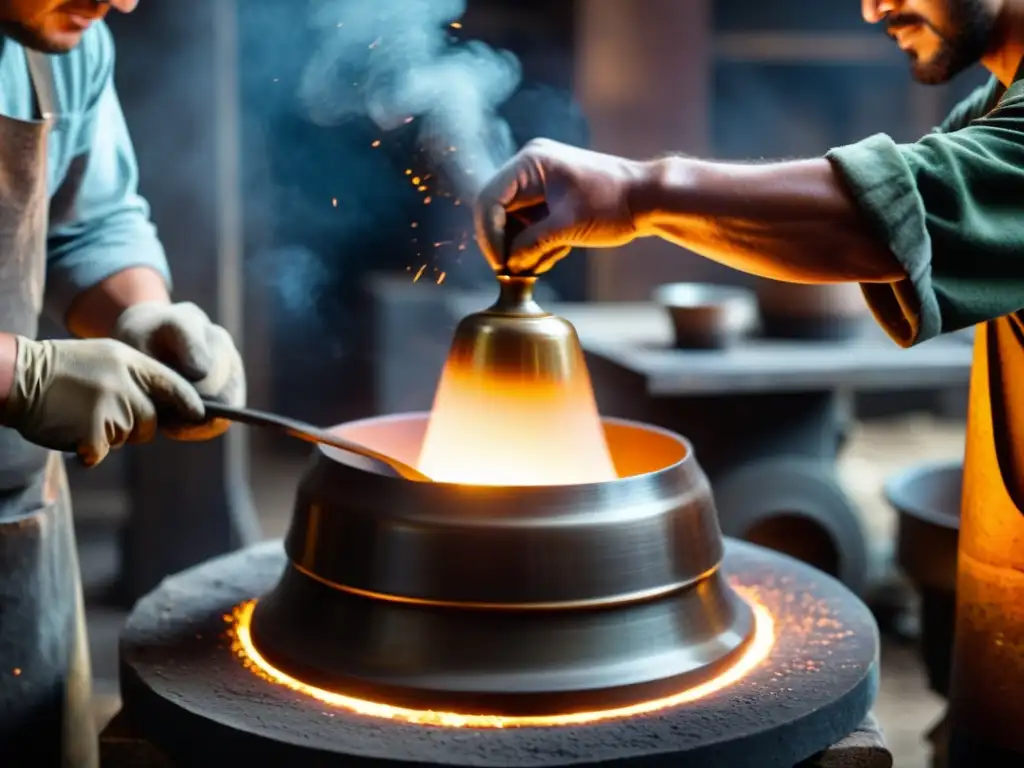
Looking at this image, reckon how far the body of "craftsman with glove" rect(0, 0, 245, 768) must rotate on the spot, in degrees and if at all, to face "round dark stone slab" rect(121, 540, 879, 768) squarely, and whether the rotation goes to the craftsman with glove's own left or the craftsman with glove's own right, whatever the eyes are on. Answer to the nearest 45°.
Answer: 0° — they already face it

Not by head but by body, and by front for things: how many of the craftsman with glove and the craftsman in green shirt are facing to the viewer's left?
1

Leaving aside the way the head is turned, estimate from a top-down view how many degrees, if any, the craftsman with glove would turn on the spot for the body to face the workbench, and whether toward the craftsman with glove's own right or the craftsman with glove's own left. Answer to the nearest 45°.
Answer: approximately 90° to the craftsman with glove's own left

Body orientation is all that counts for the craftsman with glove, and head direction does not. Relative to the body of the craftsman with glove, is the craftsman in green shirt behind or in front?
in front

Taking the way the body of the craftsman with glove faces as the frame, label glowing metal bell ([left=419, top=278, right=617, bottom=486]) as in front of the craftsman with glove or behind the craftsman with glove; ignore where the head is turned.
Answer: in front

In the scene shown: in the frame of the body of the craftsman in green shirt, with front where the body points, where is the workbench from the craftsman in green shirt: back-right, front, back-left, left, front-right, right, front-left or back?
right

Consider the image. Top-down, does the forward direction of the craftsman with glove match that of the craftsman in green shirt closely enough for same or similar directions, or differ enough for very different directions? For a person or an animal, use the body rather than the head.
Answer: very different directions

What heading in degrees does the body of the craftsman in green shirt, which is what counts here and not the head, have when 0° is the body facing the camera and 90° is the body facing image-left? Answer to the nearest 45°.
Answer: approximately 90°

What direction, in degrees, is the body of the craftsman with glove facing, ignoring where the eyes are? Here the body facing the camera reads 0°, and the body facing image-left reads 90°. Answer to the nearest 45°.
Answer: approximately 315°
